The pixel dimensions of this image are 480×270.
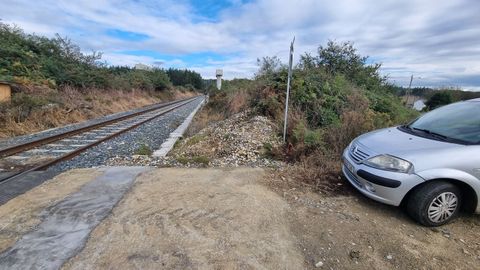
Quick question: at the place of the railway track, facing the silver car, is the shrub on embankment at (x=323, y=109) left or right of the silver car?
left

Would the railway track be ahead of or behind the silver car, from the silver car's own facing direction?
ahead

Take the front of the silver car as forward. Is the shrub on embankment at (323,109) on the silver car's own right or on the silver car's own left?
on the silver car's own right

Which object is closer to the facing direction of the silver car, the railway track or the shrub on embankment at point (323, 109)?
the railway track

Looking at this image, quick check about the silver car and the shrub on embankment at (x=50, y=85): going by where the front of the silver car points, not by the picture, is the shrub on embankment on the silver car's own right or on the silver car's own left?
on the silver car's own right

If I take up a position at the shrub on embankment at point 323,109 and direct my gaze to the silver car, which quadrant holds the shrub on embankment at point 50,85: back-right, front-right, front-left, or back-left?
back-right

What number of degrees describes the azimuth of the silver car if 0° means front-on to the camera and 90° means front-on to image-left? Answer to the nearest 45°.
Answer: approximately 45°
